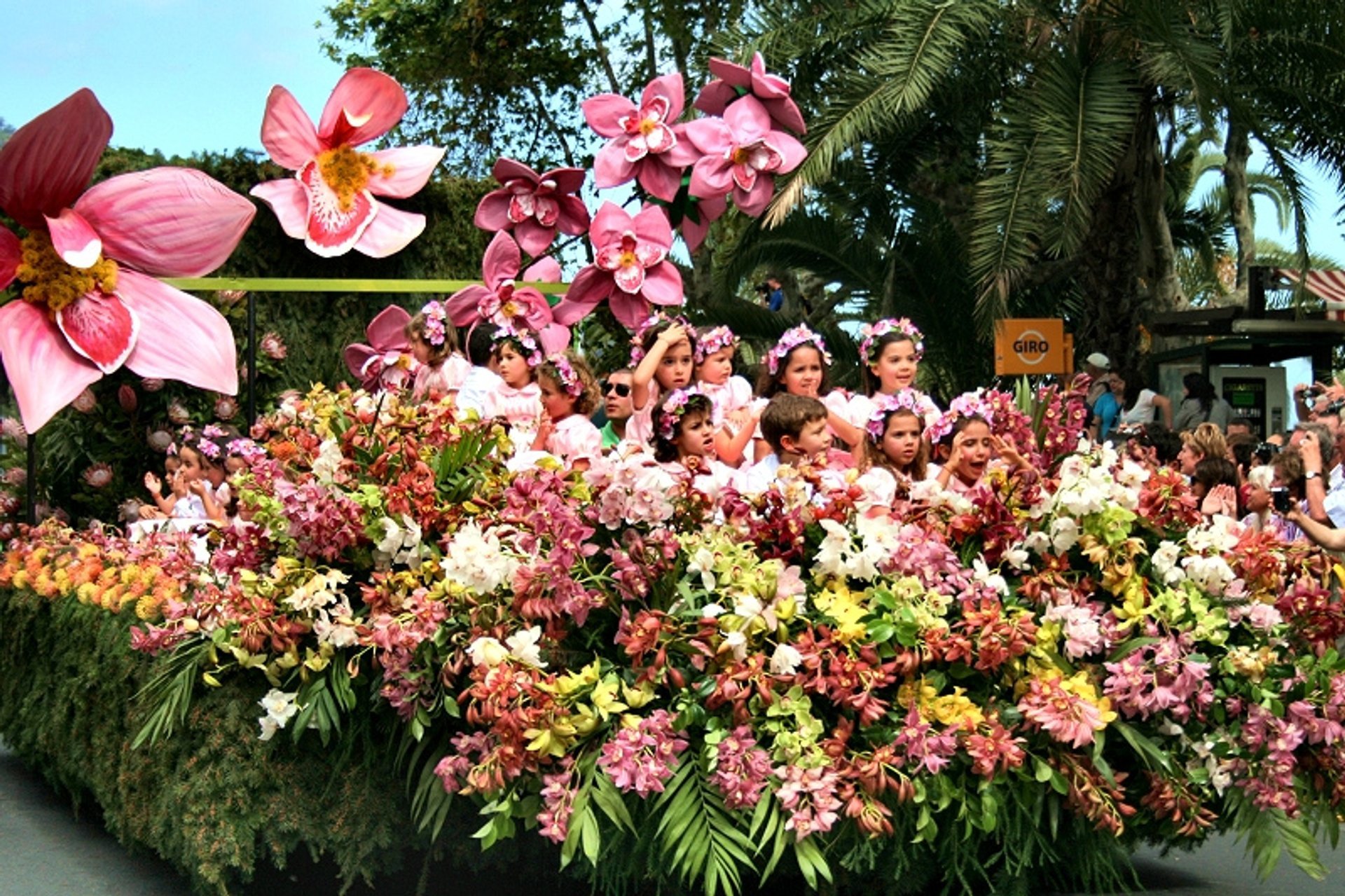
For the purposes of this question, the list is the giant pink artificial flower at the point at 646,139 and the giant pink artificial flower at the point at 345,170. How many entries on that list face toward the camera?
2

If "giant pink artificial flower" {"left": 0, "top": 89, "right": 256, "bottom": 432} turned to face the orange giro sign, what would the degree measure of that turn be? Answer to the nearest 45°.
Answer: approximately 135° to its left

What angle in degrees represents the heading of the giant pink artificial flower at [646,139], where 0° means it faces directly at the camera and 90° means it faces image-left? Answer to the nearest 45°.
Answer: approximately 0°

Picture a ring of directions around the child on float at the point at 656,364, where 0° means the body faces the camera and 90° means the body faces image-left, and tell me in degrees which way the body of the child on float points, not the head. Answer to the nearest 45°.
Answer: approximately 315°

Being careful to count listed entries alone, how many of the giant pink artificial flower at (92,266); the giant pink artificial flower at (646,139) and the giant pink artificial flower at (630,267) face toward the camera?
3

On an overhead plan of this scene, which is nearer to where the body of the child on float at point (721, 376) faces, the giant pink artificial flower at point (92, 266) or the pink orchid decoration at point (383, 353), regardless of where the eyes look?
the giant pink artificial flower

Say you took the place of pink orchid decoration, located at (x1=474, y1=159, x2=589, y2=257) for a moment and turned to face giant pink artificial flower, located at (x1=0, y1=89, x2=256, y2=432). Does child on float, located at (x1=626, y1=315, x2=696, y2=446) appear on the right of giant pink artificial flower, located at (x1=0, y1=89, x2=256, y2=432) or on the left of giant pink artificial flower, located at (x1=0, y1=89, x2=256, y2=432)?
left
